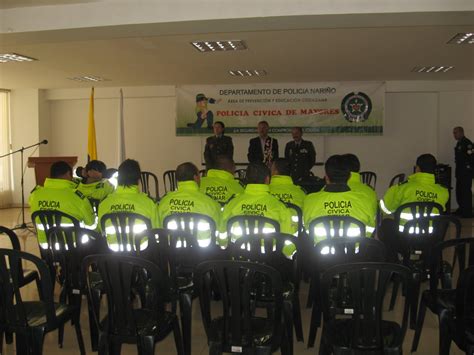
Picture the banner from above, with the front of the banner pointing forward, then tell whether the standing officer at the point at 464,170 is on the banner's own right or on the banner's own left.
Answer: on the banner's own left

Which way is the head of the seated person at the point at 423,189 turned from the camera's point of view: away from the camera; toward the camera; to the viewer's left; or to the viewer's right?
away from the camera

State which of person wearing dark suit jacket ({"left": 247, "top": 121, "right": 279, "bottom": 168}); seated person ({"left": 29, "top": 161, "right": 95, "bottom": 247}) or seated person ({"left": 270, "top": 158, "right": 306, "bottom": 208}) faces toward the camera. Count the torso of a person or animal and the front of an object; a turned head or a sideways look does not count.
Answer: the person wearing dark suit jacket

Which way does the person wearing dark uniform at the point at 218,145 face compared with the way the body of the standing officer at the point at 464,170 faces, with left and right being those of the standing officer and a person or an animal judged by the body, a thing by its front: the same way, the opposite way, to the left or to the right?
to the left

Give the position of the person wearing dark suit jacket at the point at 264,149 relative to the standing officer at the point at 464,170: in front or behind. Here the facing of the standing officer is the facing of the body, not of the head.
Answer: in front

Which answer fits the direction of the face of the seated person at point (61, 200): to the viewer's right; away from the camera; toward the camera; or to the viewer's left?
away from the camera

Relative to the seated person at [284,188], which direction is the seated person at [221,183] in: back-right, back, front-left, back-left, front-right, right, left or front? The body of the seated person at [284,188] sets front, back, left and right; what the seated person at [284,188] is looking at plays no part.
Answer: front-left

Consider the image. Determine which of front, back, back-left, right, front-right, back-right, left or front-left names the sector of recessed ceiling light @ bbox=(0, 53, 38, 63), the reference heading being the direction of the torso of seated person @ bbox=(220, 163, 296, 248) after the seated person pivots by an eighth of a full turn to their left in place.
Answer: front

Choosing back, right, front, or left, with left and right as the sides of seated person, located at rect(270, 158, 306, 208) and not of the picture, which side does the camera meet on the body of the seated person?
back

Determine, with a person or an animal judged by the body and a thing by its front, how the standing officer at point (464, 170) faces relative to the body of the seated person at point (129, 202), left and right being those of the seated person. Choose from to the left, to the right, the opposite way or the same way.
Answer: to the left

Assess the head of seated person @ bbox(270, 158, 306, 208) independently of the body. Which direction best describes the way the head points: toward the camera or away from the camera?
away from the camera

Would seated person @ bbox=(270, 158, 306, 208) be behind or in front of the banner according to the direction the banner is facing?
in front

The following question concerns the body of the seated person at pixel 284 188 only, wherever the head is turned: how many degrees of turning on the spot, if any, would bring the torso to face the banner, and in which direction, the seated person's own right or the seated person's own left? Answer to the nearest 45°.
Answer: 0° — they already face it

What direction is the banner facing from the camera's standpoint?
toward the camera

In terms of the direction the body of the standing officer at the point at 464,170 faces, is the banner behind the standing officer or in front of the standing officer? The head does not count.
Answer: in front

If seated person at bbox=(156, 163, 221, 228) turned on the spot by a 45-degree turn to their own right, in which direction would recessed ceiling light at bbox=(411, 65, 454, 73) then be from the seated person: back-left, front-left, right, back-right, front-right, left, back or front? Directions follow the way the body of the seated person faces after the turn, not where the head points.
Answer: front
